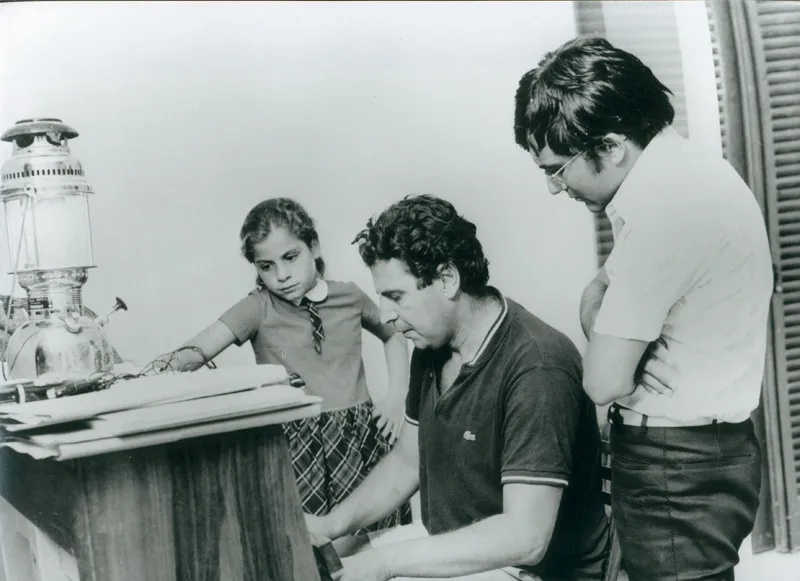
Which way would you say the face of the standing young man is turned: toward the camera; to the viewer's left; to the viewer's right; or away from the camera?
to the viewer's left

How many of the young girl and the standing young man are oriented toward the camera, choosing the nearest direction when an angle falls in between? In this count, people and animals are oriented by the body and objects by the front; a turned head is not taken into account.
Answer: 1

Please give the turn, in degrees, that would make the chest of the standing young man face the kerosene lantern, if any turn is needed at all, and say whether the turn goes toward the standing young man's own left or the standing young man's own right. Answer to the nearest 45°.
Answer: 0° — they already face it

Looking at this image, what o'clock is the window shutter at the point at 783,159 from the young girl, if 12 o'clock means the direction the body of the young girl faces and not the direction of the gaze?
The window shutter is roughly at 9 o'clock from the young girl.

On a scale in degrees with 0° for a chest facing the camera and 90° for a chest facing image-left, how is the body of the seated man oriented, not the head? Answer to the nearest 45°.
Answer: approximately 45°

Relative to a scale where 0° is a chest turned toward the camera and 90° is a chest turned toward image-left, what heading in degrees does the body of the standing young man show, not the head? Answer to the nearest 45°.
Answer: approximately 90°
